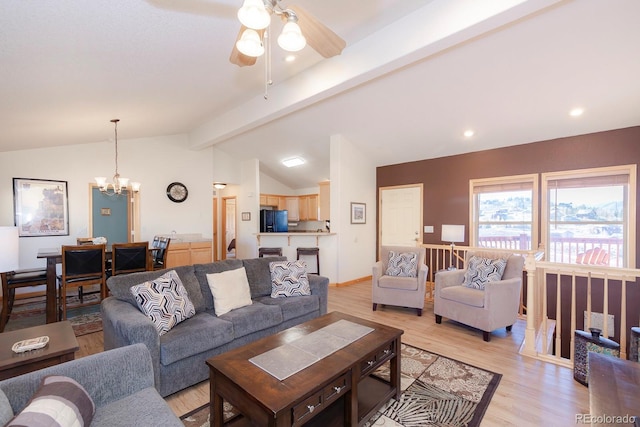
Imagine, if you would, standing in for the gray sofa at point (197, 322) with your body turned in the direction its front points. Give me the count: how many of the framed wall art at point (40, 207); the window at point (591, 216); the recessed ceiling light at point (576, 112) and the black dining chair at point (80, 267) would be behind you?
2

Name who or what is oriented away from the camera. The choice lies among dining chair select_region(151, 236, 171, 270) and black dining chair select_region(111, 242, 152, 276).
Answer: the black dining chair

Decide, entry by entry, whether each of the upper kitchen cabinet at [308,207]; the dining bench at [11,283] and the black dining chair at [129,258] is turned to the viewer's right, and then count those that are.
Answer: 1

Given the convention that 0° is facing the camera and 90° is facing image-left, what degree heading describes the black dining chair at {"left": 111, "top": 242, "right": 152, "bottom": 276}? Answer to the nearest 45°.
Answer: approximately 180°

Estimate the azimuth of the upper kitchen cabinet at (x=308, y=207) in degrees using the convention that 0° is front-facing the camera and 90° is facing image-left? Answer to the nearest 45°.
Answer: approximately 45°

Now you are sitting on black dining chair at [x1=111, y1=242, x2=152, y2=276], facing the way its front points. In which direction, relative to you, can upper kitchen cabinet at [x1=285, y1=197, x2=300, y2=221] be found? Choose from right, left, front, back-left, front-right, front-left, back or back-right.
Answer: front-right

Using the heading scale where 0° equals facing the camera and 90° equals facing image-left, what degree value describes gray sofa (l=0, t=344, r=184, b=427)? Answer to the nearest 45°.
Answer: approximately 315°

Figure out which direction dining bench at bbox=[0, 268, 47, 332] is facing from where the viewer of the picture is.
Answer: facing to the right of the viewer

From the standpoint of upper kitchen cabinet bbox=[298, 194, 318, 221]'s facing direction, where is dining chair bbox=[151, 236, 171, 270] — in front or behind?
in front

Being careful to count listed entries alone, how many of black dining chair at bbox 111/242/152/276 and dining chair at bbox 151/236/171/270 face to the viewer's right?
0

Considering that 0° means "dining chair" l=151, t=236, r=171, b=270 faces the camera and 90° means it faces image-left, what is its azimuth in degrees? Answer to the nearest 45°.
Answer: approximately 45°

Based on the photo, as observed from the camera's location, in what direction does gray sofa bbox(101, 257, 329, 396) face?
facing the viewer and to the right of the viewer

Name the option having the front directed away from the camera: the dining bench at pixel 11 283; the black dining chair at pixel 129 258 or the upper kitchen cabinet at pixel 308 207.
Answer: the black dining chair

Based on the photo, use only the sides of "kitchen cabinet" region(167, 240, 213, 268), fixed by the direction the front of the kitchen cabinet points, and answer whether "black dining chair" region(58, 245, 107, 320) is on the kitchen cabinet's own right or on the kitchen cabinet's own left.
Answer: on the kitchen cabinet's own right

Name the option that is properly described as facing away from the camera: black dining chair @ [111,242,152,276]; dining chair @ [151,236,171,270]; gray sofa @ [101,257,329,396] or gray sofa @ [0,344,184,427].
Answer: the black dining chair

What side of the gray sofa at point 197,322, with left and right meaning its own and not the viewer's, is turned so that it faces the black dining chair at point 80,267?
back

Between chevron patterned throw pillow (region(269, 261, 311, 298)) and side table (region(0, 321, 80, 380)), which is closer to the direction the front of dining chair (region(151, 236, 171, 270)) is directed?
the side table

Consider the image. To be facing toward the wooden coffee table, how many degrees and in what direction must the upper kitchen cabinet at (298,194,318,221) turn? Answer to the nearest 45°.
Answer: approximately 45° to its left

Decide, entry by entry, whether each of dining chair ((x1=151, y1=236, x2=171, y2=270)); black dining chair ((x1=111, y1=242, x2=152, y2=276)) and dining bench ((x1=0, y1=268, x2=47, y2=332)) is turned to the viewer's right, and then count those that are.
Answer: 1

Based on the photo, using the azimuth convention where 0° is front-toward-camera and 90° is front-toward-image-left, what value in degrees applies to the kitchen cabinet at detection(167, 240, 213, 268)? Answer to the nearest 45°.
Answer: approximately 315°
